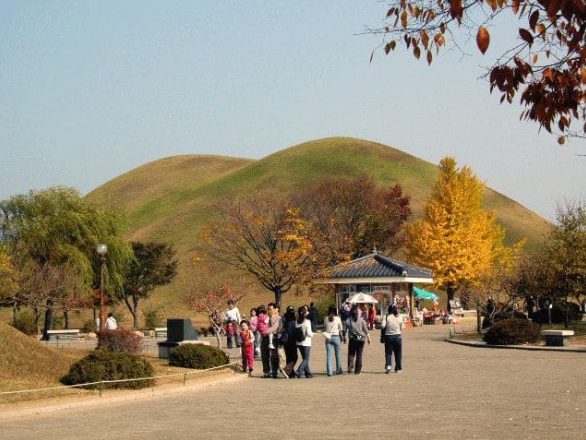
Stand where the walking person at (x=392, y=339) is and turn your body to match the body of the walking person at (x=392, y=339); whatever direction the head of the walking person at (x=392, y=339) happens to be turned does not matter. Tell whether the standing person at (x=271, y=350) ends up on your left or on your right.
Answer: on your left

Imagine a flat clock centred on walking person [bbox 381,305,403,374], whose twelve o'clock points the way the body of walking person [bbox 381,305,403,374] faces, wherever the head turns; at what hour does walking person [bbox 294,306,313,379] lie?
walking person [bbox 294,306,313,379] is roughly at 9 o'clock from walking person [bbox 381,305,403,374].

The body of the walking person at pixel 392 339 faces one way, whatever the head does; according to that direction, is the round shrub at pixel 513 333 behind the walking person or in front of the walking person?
in front

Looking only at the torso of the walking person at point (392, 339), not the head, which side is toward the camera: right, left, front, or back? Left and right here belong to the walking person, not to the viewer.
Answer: back

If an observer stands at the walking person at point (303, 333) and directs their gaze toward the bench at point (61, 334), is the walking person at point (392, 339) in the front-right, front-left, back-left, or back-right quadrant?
back-right

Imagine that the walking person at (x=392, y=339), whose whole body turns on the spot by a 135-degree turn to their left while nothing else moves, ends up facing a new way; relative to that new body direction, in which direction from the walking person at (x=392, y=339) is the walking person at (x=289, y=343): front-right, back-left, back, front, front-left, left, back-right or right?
front-right

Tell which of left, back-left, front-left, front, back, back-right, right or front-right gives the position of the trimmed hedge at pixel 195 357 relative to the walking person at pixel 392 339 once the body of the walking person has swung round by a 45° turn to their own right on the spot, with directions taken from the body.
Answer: back-left
